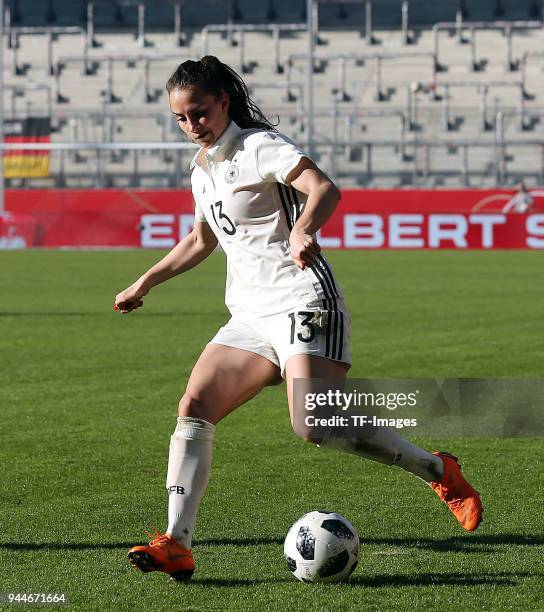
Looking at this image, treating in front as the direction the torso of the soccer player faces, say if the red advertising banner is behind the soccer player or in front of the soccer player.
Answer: behind

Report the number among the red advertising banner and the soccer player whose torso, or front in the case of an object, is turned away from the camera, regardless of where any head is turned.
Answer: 0

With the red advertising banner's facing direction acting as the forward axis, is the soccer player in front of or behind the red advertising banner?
in front

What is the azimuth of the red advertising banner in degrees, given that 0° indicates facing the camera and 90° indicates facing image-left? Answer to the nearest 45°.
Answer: approximately 0°

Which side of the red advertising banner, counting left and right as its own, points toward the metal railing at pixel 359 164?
back

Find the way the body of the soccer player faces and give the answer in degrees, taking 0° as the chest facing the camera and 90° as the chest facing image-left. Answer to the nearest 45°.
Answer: approximately 45°

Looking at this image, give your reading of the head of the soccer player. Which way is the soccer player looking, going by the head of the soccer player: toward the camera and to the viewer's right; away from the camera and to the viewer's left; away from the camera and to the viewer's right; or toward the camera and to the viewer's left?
toward the camera and to the viewer's left

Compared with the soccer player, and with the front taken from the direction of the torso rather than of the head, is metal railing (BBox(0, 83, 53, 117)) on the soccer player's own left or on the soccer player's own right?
on the soccer player's own right

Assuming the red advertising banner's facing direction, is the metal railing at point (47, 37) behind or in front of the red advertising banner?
behind

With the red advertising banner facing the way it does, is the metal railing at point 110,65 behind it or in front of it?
behind

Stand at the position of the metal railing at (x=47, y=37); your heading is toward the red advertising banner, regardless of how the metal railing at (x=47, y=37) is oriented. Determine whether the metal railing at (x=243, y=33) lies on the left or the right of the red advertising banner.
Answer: left

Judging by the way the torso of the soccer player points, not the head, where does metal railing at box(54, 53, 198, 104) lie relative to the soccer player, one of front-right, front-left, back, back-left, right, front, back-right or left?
back-right
